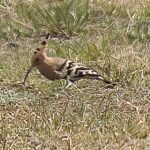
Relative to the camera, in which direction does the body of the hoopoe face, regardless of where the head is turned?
to the viewer's left
